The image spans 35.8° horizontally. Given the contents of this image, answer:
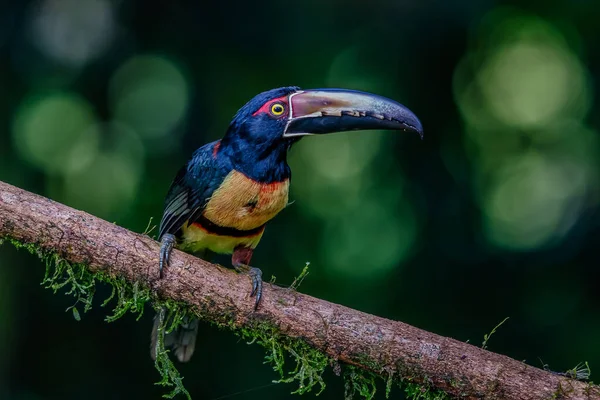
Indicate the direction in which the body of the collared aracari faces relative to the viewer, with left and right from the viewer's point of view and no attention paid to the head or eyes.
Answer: facing the viewer and to the right of the viewer
